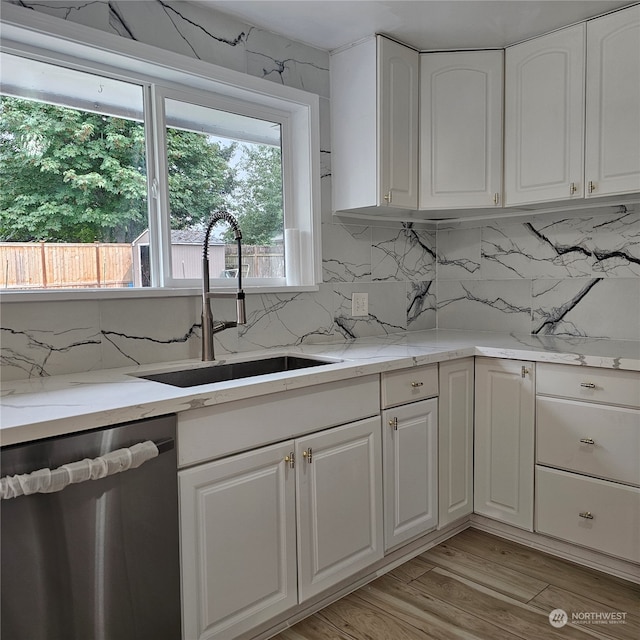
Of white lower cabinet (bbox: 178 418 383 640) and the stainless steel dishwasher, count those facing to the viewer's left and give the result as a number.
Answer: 0

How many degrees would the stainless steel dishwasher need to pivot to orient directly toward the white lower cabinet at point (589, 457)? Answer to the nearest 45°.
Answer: approximately 45° to its left
